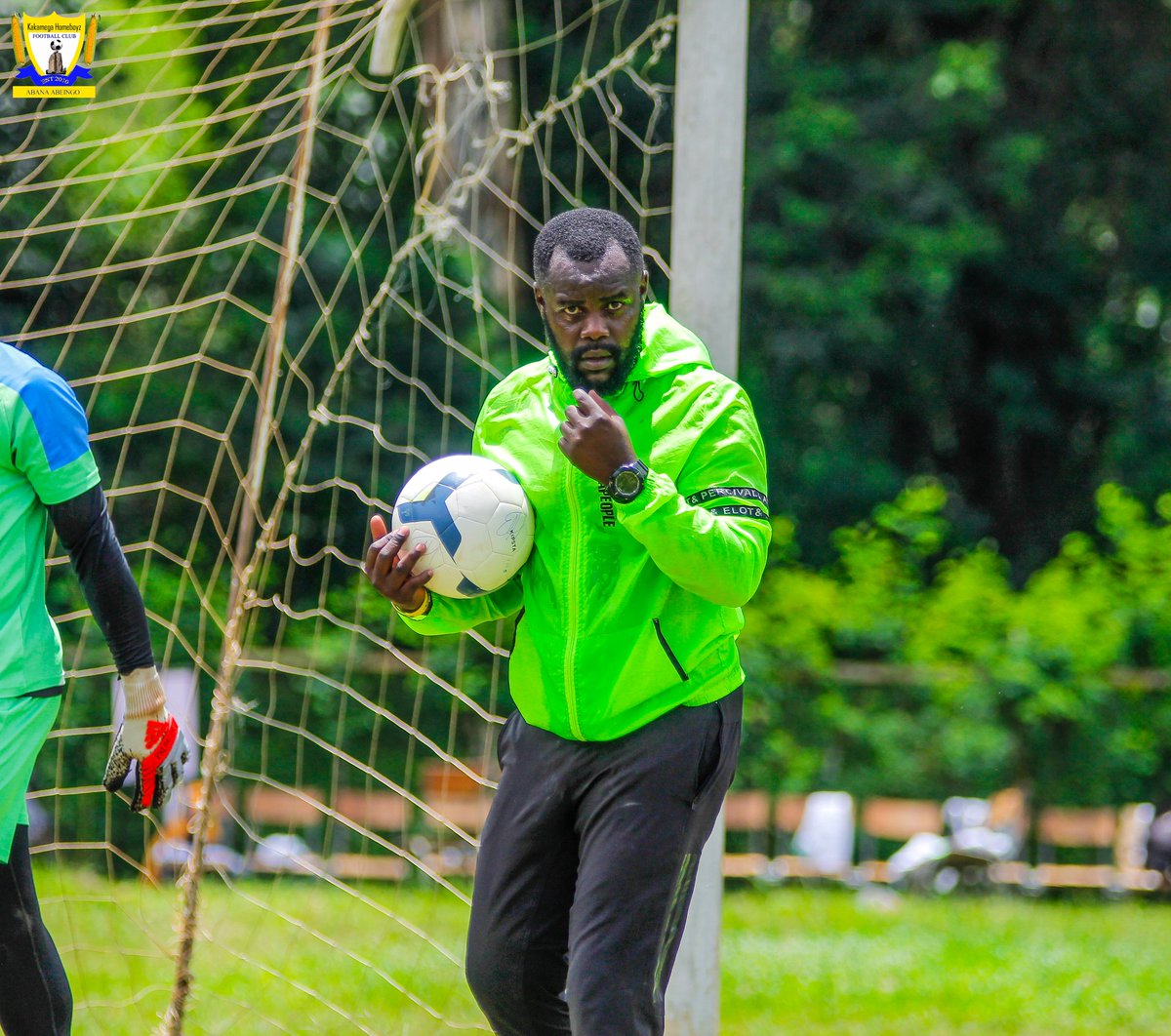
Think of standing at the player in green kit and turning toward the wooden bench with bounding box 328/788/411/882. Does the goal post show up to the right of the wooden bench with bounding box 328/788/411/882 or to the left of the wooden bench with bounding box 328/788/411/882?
right

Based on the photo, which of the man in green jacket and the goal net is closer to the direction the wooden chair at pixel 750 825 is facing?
the man in green jacket

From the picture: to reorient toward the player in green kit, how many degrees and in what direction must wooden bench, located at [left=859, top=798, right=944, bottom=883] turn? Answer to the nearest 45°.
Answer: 0° — it already faces them

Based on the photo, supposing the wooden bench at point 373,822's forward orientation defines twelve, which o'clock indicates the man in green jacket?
The man in green jacket is roughly at 12 o'clock from the wooden bench.

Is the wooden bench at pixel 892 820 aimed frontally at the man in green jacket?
yes

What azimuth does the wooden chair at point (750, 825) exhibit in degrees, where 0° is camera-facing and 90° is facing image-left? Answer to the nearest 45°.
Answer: approximately 0°

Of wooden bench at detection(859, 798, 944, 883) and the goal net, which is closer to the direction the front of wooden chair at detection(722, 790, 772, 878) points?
the goal net

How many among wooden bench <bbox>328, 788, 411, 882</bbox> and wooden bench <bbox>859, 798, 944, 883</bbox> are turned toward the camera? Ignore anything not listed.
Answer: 2
